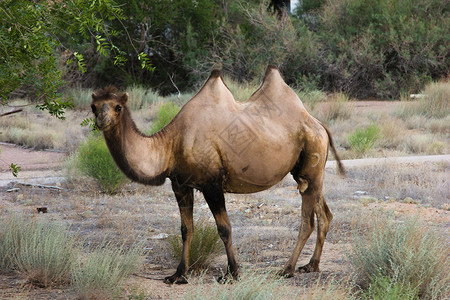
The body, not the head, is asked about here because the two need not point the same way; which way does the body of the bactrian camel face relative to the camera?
to the viewer's left

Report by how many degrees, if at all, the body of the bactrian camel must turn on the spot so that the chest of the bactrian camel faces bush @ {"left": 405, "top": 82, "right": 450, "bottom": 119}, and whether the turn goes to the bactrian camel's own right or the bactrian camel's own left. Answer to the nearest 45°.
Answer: approximately 135° to the bactrian camel's own right

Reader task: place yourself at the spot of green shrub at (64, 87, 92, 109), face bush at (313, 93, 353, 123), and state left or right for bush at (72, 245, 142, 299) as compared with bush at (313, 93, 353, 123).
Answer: right

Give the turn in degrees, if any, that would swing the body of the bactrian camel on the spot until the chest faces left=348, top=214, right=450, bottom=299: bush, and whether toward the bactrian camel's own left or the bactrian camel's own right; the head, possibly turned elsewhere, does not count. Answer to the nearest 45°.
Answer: approximately 180°

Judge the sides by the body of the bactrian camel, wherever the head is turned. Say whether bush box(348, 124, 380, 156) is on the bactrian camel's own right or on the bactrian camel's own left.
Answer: on the bactrian camel's own right

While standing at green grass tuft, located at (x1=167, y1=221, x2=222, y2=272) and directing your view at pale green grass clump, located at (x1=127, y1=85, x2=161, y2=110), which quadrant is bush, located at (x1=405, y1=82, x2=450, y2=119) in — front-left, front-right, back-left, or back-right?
front-right

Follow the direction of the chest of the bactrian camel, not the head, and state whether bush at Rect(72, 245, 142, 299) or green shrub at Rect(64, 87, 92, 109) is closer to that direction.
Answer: the bush

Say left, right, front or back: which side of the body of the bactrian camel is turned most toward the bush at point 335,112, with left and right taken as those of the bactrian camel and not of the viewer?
right

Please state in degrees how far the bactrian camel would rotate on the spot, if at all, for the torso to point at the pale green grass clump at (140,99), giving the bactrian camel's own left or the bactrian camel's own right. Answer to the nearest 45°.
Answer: approximately 90° to the bactrian camel's own right

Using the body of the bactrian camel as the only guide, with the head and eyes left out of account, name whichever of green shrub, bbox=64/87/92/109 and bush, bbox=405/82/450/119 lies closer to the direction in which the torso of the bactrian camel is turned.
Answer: the green shrub

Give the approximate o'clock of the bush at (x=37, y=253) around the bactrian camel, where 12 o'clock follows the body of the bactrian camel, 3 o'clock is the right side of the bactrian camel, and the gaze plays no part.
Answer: The bush is roughly at 12 o'clock from the bactrian camel.

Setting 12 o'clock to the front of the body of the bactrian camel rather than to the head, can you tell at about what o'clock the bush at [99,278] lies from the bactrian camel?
The bush is roughly at 11 o'clock from the bactrian camel.
